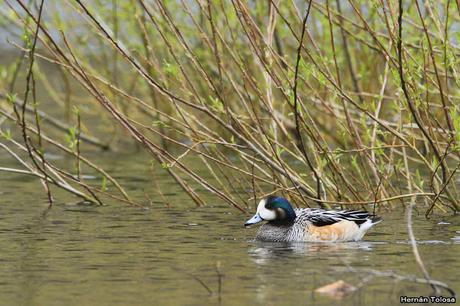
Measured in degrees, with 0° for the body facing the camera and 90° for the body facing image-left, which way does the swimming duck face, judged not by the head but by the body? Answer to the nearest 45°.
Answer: approximately 90°

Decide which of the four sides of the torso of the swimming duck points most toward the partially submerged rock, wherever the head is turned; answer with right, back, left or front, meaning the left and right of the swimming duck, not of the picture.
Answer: left
